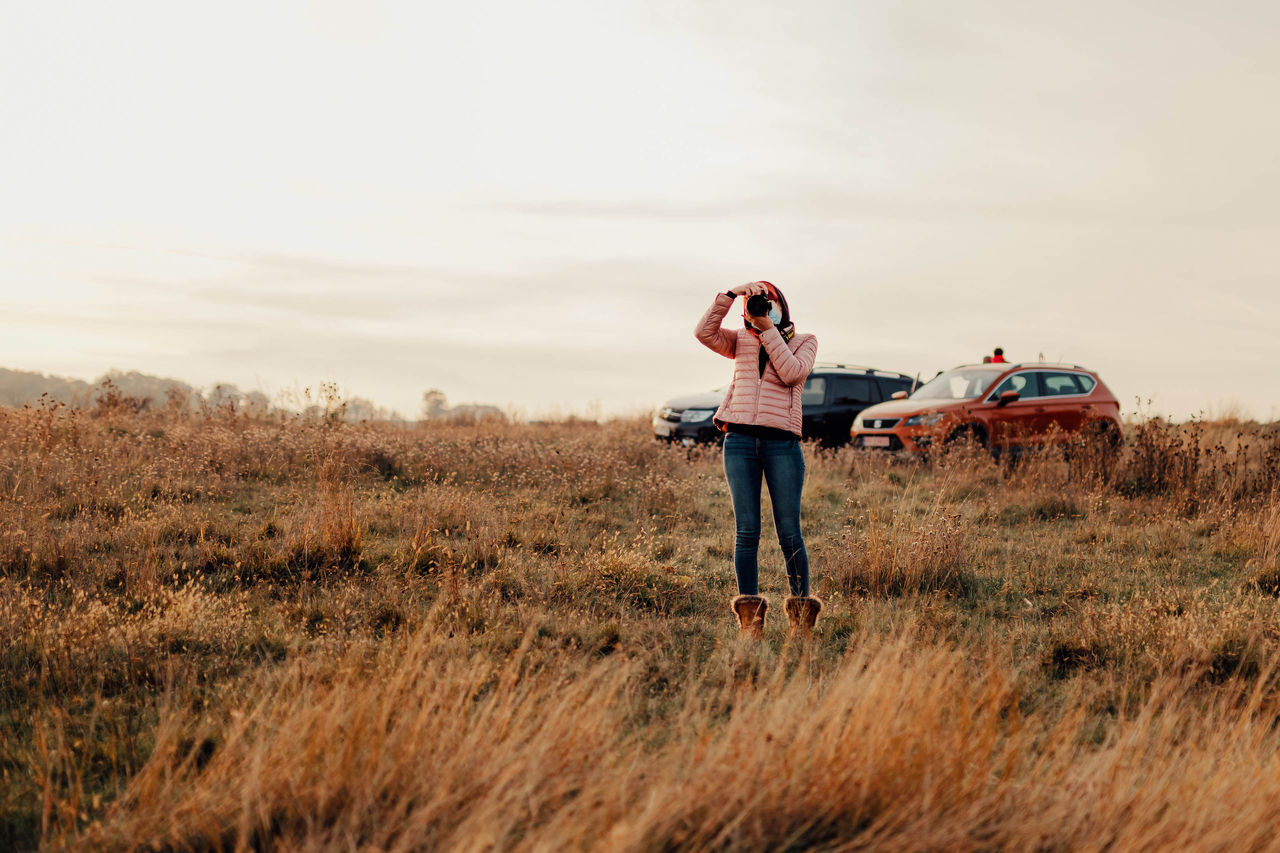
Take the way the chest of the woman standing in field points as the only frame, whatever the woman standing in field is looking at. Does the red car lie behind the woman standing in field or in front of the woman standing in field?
behind

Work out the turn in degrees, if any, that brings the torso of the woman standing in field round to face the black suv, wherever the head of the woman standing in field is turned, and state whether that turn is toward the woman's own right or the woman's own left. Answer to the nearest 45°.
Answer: approximately 180°

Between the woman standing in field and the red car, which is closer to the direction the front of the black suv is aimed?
the woman standing in field

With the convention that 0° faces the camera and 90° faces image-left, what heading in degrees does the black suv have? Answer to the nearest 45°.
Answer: approximately 45°

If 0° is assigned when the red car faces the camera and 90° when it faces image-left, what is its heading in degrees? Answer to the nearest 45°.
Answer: approximately 45°
